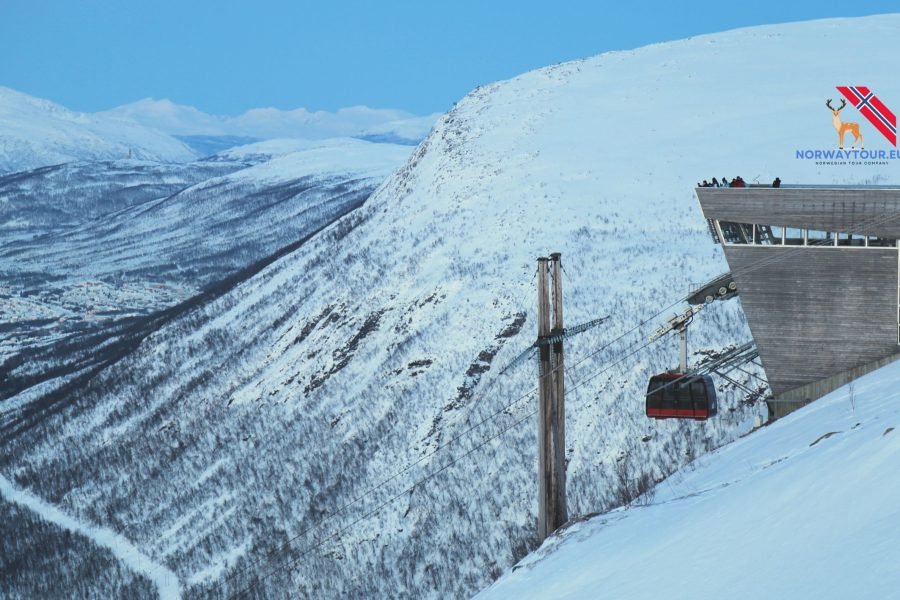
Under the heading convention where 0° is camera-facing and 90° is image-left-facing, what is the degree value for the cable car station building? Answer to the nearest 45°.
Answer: approximately 90°

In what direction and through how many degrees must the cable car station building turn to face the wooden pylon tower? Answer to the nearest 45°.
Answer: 0° — it already faces it
